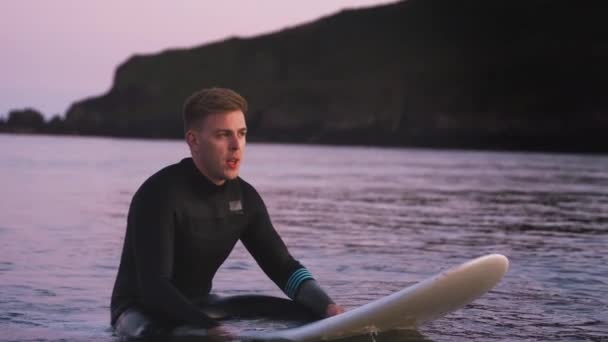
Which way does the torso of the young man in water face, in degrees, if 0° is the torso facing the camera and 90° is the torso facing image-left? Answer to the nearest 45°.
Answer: approximately 315°
